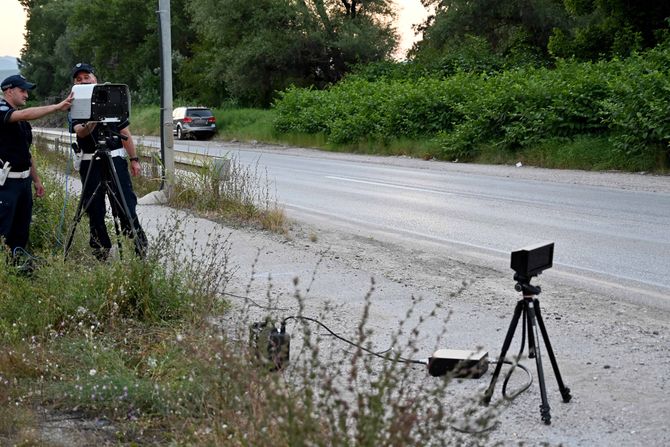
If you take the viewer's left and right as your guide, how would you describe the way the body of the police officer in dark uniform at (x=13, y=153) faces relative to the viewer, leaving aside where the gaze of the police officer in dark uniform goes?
facing to the right of the viewer

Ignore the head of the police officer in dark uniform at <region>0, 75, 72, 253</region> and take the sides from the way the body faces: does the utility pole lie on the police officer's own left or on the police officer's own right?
on the police officer's own left

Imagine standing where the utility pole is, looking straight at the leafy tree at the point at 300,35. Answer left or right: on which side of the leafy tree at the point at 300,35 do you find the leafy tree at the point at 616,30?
right

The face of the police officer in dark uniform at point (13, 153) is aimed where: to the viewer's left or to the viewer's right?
to the viewer's right

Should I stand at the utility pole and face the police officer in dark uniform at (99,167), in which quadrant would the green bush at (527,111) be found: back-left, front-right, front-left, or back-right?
back-left
